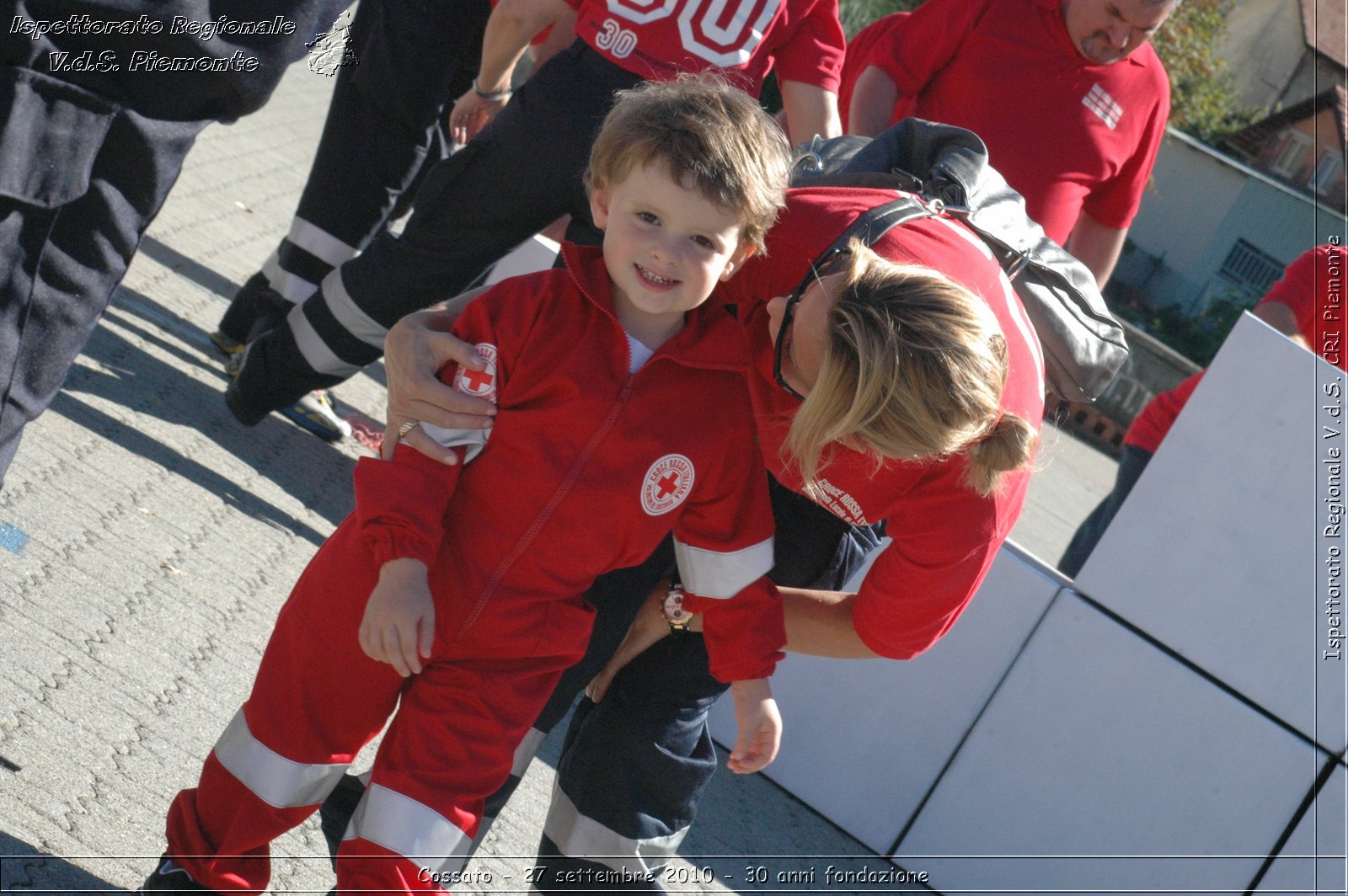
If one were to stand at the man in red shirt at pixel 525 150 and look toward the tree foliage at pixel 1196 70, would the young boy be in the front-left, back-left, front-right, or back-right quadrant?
back-right

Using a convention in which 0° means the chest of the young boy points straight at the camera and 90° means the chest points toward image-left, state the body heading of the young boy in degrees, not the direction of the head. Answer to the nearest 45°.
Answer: approximately 0°

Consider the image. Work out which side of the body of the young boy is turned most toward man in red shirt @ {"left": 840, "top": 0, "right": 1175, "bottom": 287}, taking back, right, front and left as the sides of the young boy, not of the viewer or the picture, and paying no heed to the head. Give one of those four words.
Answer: back

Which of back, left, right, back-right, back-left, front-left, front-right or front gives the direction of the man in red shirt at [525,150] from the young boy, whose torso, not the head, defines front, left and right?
back

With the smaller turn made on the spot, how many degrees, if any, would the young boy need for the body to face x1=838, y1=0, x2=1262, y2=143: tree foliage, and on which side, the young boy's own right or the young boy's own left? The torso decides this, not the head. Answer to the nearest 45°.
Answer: approximately 180°

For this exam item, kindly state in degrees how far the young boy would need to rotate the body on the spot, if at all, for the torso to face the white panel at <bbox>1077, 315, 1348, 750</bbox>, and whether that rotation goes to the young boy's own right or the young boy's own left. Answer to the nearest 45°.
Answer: approximately 135° to the young boy's own left
